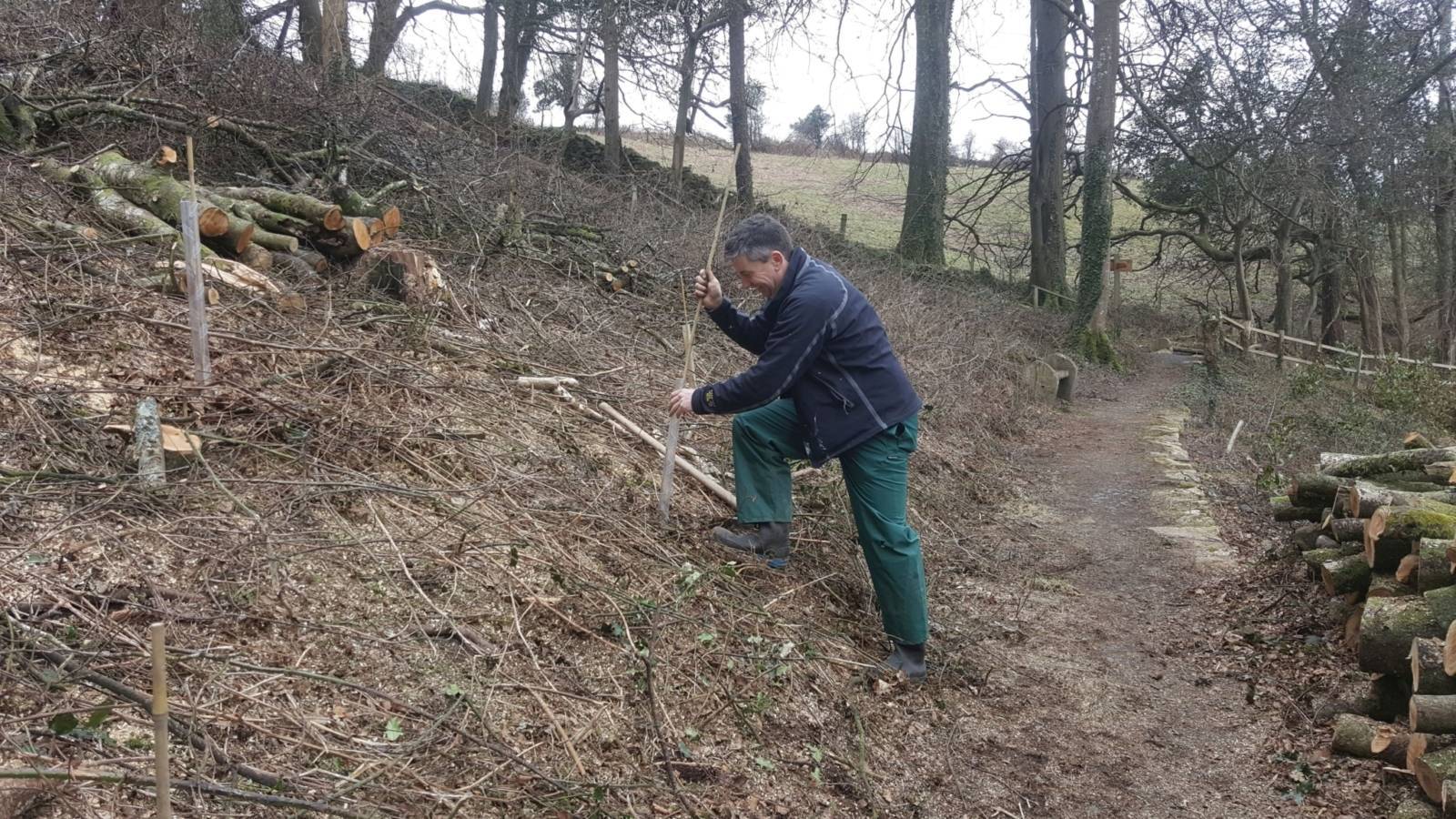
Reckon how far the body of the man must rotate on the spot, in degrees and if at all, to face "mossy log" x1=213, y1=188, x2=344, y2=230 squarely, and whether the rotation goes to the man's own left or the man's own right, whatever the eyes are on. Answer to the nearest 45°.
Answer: approximately 45° to the man's own right

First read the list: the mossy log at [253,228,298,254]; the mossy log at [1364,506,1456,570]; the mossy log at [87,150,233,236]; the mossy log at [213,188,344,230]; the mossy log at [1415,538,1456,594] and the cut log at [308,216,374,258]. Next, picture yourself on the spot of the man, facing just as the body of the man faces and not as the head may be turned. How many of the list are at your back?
2

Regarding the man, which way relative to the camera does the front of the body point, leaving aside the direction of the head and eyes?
to the viewer's left

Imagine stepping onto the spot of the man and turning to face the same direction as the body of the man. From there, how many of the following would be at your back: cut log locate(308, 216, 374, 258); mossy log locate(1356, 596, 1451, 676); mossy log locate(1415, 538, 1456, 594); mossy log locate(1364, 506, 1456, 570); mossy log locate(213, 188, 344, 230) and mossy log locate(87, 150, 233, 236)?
3

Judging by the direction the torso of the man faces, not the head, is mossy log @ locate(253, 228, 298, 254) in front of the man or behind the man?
in front

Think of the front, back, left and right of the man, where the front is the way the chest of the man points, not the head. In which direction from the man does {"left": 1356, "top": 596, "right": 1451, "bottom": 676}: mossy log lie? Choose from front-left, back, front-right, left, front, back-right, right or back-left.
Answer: back

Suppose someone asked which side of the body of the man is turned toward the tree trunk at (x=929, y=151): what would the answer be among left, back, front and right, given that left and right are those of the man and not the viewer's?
right

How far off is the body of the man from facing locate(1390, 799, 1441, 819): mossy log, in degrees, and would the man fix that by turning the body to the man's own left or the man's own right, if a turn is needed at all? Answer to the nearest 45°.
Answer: approximately 135° to the man's own left

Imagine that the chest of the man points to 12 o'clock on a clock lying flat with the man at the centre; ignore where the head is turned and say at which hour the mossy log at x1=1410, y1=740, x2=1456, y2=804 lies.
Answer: The mossy log is roughly at 7 o'clock from the man.

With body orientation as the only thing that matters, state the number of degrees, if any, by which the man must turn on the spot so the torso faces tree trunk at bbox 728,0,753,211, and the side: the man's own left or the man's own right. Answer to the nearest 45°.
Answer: approximately 90° to the man's own right

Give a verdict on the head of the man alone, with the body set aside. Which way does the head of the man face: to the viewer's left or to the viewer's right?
to the viewer's left
